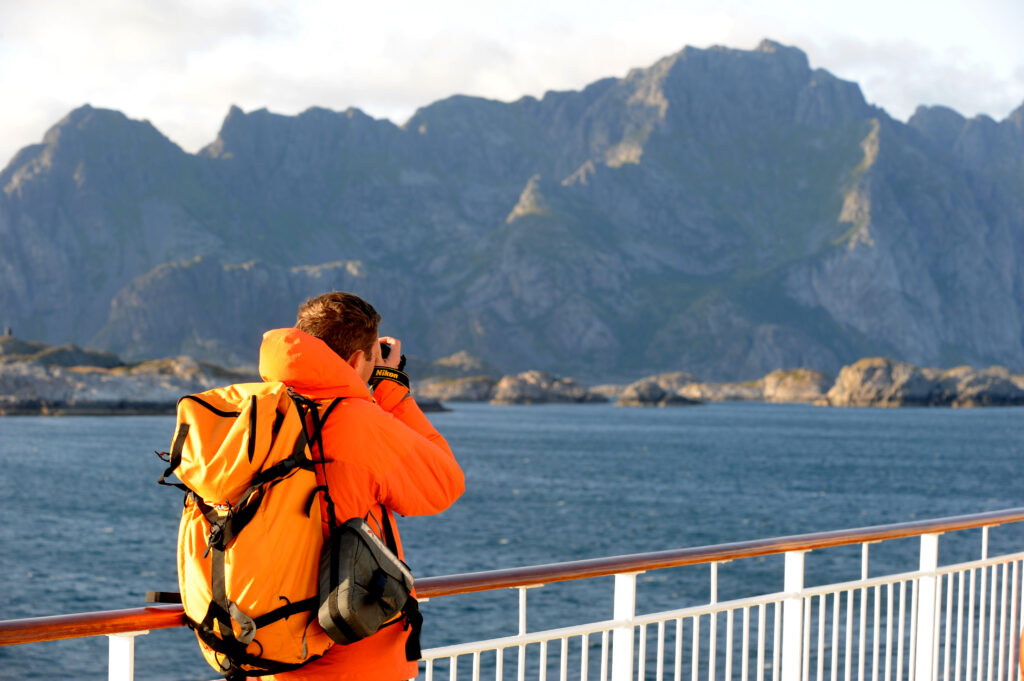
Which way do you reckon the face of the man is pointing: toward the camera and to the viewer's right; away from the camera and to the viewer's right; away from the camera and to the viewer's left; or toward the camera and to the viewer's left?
away from the camera and to the viewer's right

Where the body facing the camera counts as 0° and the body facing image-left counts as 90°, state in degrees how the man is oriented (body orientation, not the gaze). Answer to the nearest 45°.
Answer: approximately 225°
